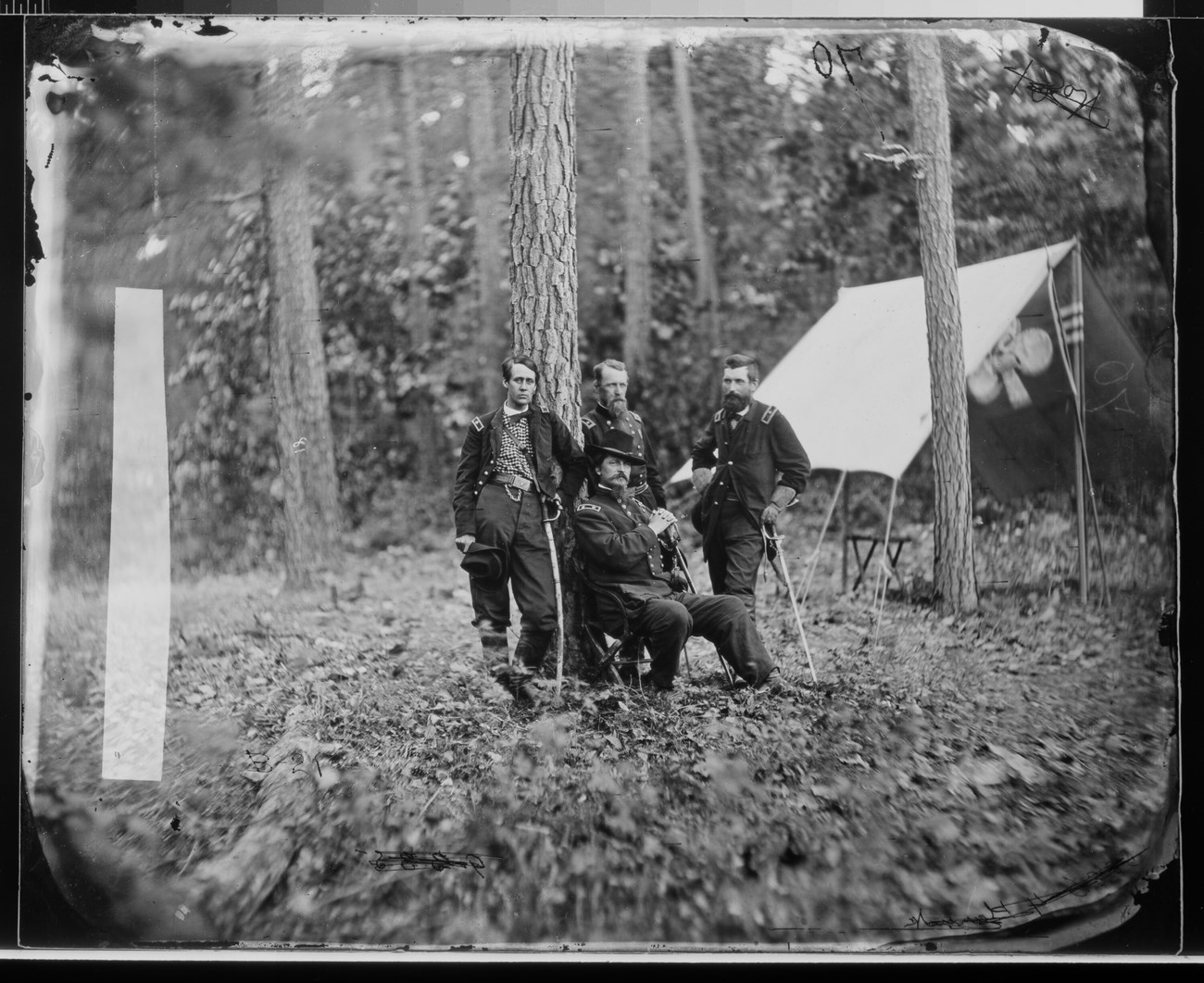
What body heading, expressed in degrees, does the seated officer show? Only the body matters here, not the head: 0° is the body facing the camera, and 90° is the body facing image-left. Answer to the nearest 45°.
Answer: approximately 315°

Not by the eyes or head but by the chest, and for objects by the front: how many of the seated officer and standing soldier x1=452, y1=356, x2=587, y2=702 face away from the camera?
0

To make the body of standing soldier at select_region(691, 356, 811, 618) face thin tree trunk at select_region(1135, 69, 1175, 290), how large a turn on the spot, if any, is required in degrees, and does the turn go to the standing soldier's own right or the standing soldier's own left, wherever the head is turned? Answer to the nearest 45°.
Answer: approximately 135° to the standing soldier's own left

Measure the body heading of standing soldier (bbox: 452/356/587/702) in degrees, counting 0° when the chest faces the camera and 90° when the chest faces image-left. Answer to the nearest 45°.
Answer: approximately 0°
